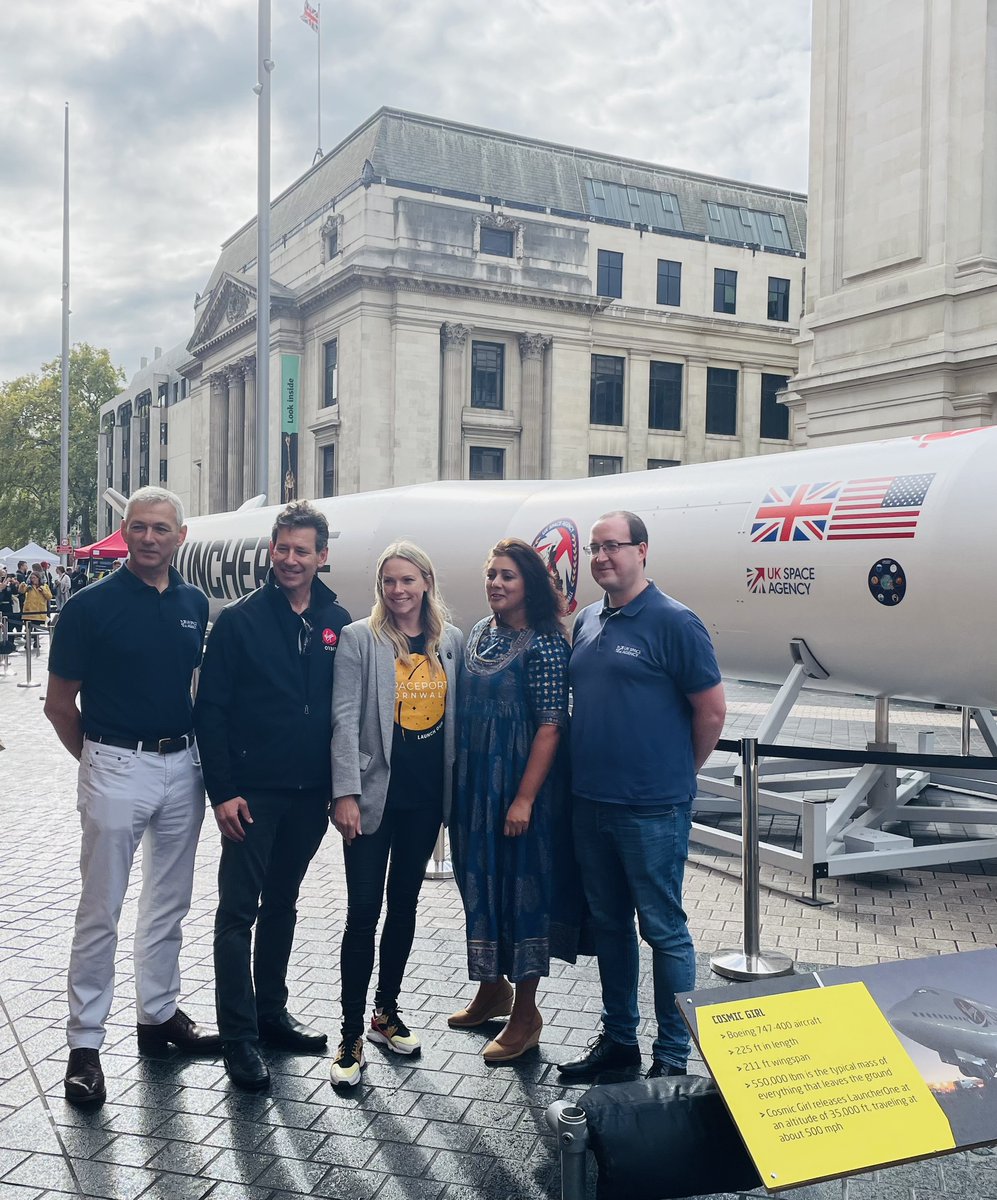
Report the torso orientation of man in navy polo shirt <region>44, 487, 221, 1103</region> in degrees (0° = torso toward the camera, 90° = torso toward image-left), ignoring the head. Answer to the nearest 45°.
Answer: approximately 315°

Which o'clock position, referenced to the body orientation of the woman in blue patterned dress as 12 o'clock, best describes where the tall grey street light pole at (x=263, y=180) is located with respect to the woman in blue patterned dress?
The tall grey street light pole is roughly at 4 o'clock from the woman in blue patterned dress.

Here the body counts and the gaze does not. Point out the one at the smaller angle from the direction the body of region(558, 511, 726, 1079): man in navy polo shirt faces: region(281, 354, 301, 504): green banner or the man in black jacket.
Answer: the man in black jacket

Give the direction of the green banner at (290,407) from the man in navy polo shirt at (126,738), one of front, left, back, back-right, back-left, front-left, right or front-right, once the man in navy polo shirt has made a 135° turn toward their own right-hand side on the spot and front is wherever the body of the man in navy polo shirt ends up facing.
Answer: right

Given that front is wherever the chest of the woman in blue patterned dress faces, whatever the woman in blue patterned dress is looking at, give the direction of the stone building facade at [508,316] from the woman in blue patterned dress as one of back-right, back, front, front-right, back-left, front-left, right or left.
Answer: back-right

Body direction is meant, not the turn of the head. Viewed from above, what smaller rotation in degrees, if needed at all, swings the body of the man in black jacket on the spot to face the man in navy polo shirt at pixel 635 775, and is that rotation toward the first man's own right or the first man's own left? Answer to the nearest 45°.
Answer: approximately 45° to the first man's own left

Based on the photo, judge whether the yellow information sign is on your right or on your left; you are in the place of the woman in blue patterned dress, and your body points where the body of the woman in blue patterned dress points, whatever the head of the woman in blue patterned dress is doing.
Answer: on your left
